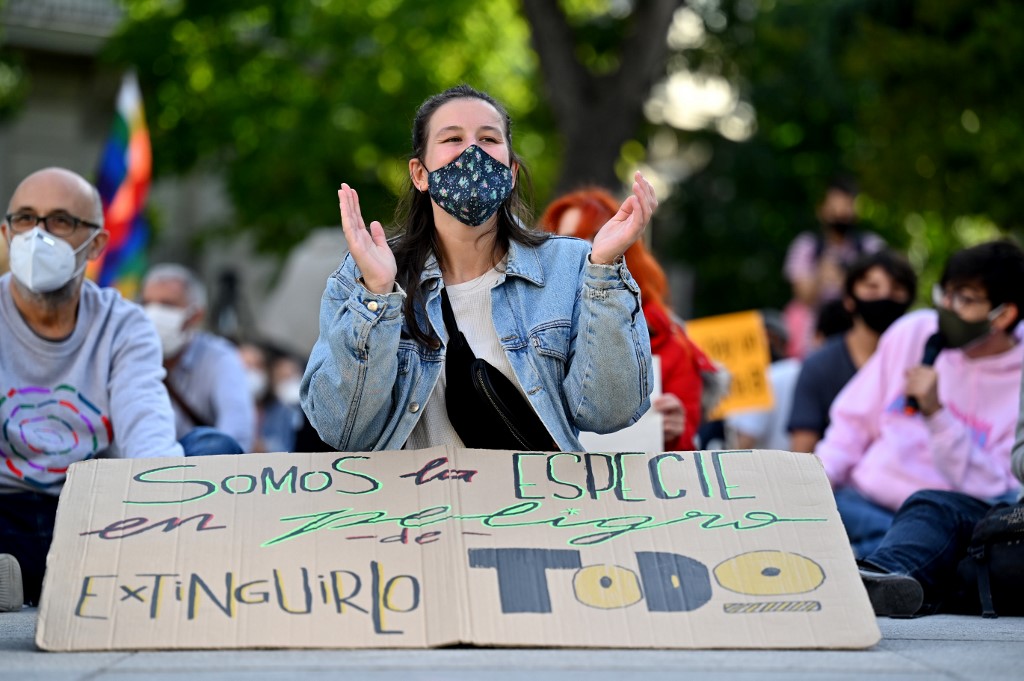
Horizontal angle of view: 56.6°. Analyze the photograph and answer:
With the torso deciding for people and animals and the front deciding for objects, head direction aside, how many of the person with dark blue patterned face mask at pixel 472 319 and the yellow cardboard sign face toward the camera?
2

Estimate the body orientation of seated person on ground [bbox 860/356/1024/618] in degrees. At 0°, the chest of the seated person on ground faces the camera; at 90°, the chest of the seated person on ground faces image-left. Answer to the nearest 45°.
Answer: approximately 45°

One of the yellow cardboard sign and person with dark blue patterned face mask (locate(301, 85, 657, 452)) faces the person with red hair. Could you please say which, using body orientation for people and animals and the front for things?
the yellow cardboard sign

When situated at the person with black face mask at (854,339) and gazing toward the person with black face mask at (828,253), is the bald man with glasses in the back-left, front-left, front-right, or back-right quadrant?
back-left
